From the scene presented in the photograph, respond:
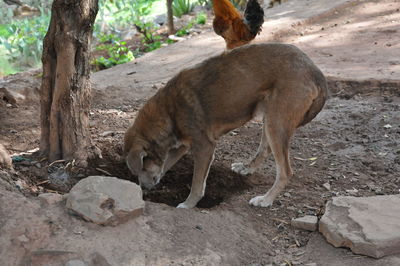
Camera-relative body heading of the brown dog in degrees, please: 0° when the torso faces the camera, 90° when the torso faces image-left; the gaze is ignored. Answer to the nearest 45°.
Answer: approximately 90°

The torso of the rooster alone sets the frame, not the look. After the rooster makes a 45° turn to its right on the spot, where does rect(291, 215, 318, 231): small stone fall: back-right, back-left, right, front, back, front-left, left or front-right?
back-left

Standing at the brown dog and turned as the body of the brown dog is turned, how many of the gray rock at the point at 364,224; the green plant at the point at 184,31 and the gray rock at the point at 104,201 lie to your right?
1

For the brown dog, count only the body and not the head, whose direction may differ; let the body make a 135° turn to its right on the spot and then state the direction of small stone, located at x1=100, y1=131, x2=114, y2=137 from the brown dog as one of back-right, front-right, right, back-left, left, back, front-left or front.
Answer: left

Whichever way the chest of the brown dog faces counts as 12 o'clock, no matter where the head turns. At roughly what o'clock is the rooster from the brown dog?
The rooster is roughly at 3 o'clock from the brown dog.

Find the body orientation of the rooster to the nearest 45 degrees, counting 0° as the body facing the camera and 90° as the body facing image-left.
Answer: approximately 90°

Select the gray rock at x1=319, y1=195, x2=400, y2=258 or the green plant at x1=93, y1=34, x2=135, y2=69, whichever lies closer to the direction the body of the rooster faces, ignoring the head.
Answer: the green plant

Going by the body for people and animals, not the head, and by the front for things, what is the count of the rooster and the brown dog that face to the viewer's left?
2

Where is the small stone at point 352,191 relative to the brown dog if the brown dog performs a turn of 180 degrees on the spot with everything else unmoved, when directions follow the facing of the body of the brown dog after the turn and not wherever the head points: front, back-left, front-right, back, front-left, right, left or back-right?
front
